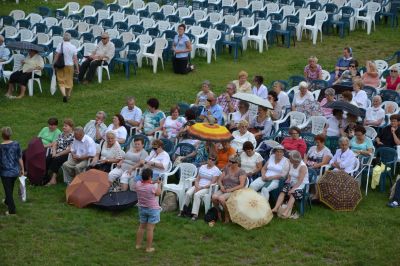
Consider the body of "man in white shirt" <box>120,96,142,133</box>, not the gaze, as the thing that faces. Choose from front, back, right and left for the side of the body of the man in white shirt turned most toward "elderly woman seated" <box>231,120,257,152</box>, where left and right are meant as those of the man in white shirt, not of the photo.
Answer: left

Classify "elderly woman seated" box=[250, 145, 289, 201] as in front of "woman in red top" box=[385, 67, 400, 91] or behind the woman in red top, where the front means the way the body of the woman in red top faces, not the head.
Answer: in front

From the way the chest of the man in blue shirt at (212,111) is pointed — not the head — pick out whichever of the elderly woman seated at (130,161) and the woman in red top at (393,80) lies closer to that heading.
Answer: the elderly woman seated

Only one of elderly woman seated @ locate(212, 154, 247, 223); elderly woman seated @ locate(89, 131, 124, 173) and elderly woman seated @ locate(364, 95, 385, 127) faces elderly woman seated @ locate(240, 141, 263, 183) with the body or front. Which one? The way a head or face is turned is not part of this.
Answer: elderly woman seated @ locate(364, 95, 385, 127)

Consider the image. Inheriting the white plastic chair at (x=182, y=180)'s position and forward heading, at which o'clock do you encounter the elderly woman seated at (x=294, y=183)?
The elderly woman seated is roughly at 8 o'clock from the white plastic chair.

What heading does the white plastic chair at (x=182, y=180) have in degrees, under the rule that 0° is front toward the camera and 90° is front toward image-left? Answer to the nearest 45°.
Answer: approximately 45°

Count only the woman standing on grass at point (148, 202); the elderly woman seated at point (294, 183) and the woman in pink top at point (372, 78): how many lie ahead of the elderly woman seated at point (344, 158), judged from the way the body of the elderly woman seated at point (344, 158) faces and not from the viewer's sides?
2

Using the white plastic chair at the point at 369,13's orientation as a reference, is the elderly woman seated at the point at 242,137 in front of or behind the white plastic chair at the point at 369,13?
in front

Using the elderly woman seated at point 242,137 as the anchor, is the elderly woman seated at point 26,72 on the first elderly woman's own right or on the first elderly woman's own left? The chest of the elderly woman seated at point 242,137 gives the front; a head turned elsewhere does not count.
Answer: on the first elderly woman's own right
